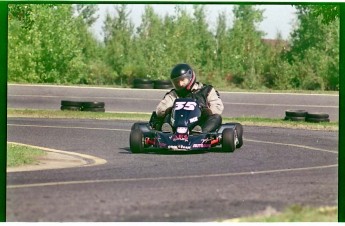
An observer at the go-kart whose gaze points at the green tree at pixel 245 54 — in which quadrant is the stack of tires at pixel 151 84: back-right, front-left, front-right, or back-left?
front-left

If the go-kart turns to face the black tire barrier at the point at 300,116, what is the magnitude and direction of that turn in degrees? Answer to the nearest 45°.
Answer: approximately 135° to its left

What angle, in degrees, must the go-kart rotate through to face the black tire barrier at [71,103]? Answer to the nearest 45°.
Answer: approximately 135° to its right

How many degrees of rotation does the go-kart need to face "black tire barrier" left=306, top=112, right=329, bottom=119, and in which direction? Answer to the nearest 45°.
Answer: approximately 135° to its left

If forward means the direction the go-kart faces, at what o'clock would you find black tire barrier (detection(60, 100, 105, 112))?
The black tire barrier is roughly at 5 o'clock from the go-kart.

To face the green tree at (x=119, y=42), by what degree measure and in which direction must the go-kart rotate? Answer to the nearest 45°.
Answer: approximately 135° to its right

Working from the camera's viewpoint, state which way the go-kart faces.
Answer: facing the viewer
